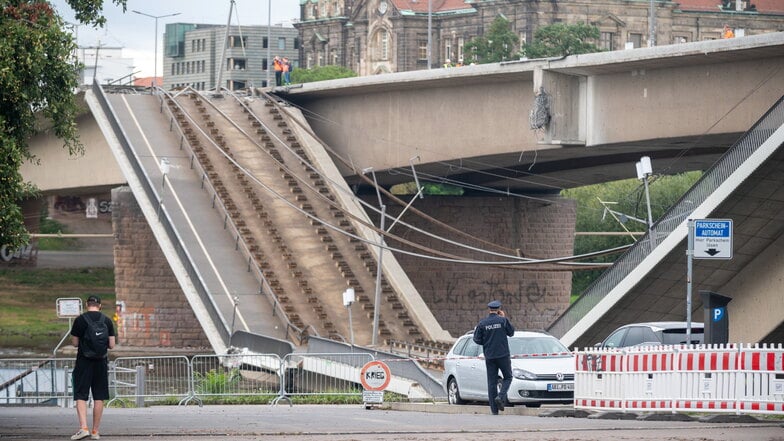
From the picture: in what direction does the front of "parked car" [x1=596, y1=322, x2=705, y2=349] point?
to the viewer's left

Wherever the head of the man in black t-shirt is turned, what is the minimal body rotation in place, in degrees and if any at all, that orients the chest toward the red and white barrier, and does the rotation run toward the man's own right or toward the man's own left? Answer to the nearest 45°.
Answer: approximately 90° to the man's own right

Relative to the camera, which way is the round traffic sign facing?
toward the camera

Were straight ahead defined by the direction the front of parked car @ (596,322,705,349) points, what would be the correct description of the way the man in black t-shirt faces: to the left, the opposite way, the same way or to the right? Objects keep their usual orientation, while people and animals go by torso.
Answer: to the right

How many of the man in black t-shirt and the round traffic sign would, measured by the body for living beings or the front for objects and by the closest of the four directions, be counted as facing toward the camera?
1

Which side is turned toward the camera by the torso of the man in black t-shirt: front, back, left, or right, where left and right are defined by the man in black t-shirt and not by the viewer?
back

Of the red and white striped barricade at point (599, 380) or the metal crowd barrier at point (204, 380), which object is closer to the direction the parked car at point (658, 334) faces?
the metal crowd barrier

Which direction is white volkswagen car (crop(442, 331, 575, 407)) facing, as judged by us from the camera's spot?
facing the viewer and to the right of the viewer

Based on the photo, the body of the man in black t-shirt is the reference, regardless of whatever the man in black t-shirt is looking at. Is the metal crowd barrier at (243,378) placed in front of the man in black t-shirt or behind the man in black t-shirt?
in front
